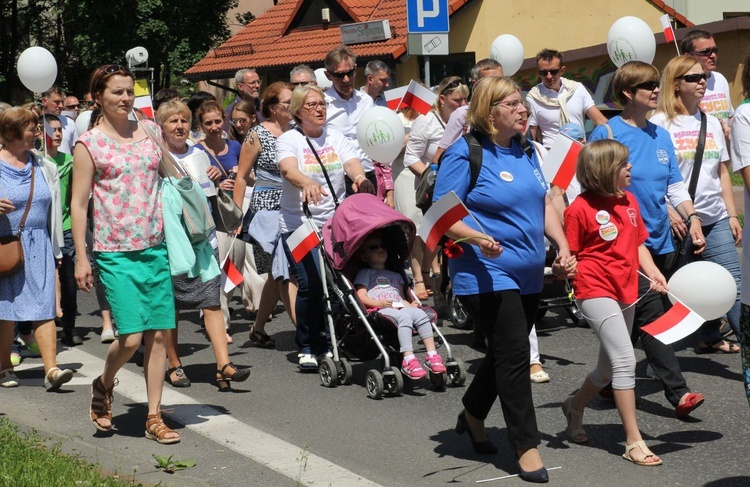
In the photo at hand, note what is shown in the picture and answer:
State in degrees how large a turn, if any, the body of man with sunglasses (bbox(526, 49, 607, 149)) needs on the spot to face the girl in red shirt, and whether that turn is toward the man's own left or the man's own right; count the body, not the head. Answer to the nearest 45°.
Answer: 0° — they already face them

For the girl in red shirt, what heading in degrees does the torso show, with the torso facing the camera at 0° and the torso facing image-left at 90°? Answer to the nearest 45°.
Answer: approximately 315°

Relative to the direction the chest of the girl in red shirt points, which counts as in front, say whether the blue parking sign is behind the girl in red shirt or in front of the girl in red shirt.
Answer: behind

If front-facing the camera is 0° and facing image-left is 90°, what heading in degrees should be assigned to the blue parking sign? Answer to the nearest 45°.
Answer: approximately 0°

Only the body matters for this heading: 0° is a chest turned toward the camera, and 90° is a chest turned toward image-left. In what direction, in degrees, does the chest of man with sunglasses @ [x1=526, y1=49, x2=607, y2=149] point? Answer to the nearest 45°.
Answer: approximately 0°

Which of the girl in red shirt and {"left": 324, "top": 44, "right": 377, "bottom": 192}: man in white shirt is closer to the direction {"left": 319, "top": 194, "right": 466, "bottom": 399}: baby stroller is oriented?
the girl in red shirt

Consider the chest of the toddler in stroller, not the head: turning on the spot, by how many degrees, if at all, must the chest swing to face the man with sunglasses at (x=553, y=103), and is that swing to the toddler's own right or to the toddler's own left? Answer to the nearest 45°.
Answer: approximately 90° to the toddler's own left

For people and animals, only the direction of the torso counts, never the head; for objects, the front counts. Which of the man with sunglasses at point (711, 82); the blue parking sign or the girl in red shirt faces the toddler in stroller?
the blue parking sign

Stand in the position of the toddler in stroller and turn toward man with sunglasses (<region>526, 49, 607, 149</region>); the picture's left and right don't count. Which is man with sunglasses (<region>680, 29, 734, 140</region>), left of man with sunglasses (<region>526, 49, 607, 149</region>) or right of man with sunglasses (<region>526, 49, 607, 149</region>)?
right

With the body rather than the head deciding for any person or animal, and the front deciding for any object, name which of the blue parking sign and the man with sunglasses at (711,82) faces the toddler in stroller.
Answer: the blue parking sign

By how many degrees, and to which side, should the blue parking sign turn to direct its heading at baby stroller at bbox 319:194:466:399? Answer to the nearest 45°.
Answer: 0° — it already faces it

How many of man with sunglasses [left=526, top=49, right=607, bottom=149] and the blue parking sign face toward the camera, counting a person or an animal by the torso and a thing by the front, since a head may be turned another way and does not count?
2

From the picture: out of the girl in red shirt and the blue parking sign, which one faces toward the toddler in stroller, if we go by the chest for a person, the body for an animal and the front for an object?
the blue parking sign

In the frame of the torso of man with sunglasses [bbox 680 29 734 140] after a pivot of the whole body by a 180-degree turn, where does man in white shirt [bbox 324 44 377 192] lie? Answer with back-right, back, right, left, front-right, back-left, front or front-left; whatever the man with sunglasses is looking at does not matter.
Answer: front-left
